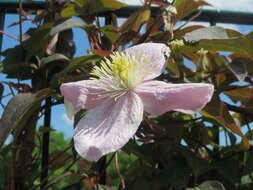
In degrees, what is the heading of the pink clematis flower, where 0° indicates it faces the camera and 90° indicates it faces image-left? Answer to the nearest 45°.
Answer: approximately 45°

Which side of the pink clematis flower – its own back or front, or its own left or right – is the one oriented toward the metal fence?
back
